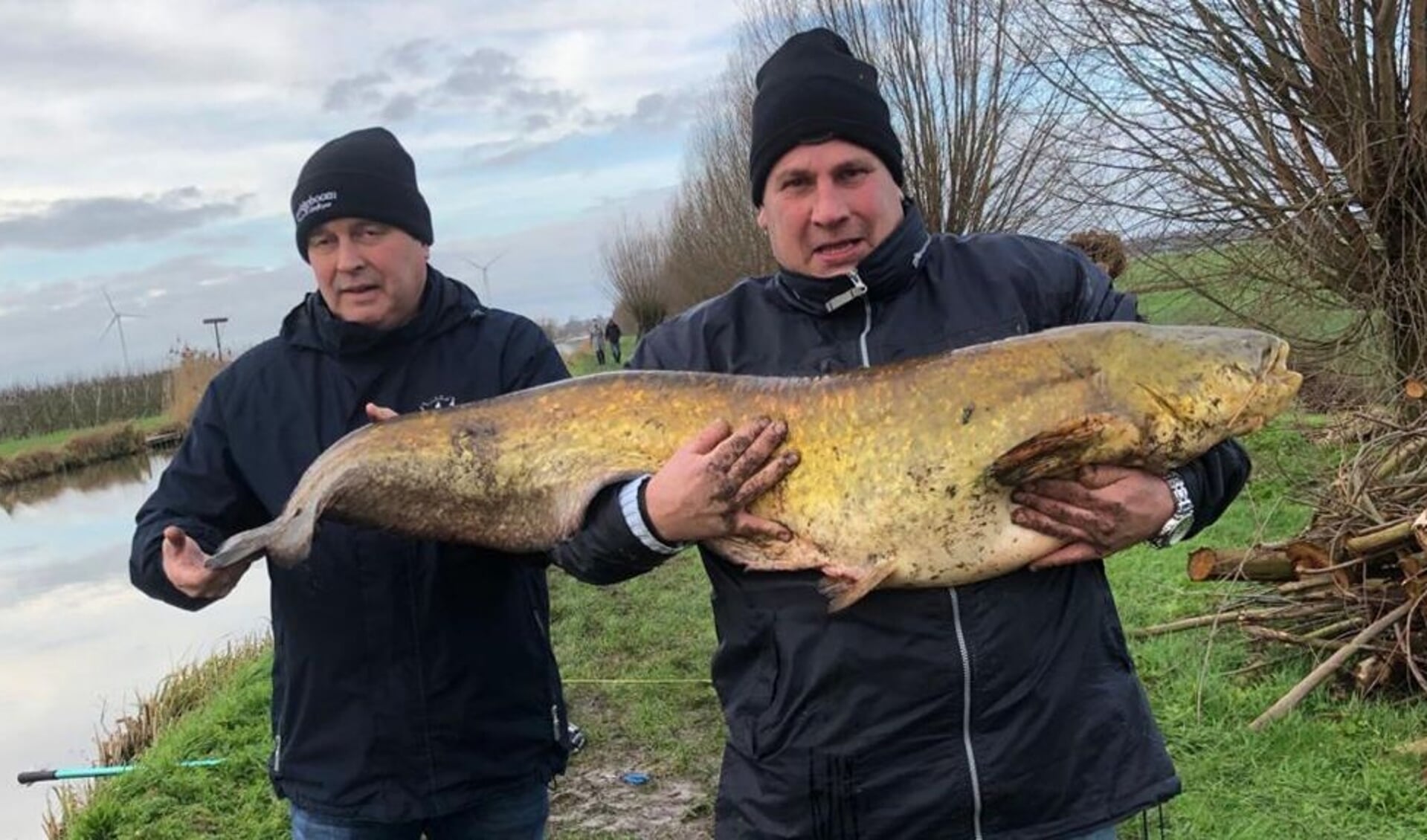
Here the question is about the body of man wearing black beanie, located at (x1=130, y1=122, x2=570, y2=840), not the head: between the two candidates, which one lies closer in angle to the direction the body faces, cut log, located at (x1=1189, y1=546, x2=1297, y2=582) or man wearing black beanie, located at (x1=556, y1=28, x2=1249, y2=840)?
the man wearing black beanie

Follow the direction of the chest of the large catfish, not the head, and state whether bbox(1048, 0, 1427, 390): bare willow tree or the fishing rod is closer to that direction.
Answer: the bare willow tree

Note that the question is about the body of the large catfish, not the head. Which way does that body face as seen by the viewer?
to the viewer's right

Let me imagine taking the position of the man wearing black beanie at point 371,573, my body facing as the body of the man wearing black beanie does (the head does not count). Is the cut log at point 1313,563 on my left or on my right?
on my left

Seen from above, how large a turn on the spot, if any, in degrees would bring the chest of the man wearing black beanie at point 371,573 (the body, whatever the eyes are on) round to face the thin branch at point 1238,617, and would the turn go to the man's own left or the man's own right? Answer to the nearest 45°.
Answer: approximately 135° to the man's own left

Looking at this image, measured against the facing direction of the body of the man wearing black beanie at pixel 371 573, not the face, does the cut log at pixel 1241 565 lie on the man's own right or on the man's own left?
on the man's own left

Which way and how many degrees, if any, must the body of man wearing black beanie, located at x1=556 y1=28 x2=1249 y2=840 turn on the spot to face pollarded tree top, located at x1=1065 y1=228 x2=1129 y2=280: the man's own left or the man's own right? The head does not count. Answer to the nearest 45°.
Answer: approximately 180°

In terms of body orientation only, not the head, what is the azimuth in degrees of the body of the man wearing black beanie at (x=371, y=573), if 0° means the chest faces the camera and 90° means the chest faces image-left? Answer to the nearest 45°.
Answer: approximately 0°
